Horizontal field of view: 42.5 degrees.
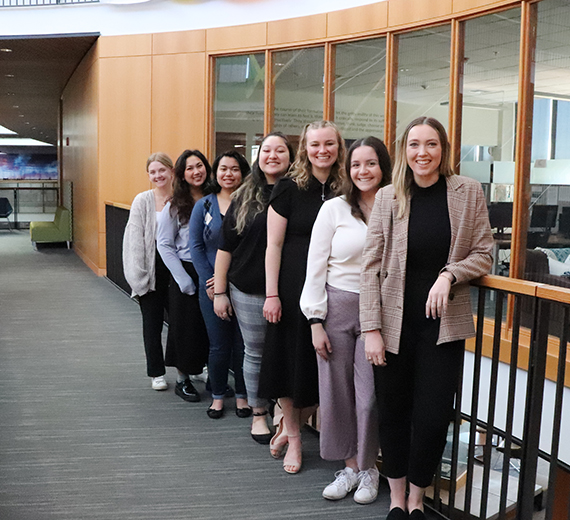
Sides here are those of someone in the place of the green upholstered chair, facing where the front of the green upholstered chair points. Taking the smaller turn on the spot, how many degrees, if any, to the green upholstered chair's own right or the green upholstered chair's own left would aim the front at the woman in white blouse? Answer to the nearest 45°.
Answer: approximately 90° to the green upholstered chair's own left

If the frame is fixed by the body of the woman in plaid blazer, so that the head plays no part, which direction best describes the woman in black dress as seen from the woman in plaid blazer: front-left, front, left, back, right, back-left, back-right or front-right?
back-right

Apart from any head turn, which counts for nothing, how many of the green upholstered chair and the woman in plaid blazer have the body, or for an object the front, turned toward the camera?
1

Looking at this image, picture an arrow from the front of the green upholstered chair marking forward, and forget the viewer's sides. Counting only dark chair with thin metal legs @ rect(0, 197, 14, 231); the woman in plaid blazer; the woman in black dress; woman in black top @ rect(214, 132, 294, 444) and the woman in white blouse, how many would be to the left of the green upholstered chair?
4

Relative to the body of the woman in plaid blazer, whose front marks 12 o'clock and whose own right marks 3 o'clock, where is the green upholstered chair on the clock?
The green upholstered chair is roughly at 5 o'clock from the woman in plaid blazer.

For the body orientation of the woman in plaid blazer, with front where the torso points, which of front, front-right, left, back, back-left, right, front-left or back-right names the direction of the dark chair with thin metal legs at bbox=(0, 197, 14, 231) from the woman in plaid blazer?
back-right
